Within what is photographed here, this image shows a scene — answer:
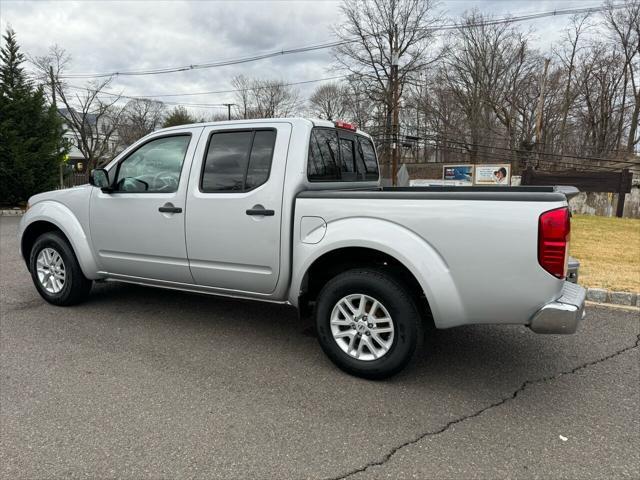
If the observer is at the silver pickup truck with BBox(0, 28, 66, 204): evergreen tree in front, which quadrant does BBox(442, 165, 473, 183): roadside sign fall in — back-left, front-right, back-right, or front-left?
front-right

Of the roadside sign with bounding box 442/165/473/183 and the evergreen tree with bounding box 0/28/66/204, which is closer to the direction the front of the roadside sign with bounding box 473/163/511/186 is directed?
the evergreen tree

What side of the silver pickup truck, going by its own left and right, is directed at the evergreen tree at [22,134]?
front

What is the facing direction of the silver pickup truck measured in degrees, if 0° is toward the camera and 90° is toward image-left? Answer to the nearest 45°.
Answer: approximately 135°

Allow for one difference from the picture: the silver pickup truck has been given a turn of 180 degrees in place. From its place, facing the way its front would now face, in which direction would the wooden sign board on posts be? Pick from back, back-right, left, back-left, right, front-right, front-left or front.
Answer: left

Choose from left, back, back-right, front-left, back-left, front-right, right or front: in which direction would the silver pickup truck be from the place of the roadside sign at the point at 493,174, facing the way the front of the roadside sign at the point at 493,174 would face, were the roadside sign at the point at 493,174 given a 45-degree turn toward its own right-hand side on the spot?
front-left

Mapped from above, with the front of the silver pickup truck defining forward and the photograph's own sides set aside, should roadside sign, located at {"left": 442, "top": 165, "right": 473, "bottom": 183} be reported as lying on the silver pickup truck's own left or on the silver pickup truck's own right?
on the silver pickup truck's own right

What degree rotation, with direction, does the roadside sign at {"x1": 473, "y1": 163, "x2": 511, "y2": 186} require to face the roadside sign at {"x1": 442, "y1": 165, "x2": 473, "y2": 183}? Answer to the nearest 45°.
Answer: approximately 135° to its right

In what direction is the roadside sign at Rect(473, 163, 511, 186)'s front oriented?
toward the camera
